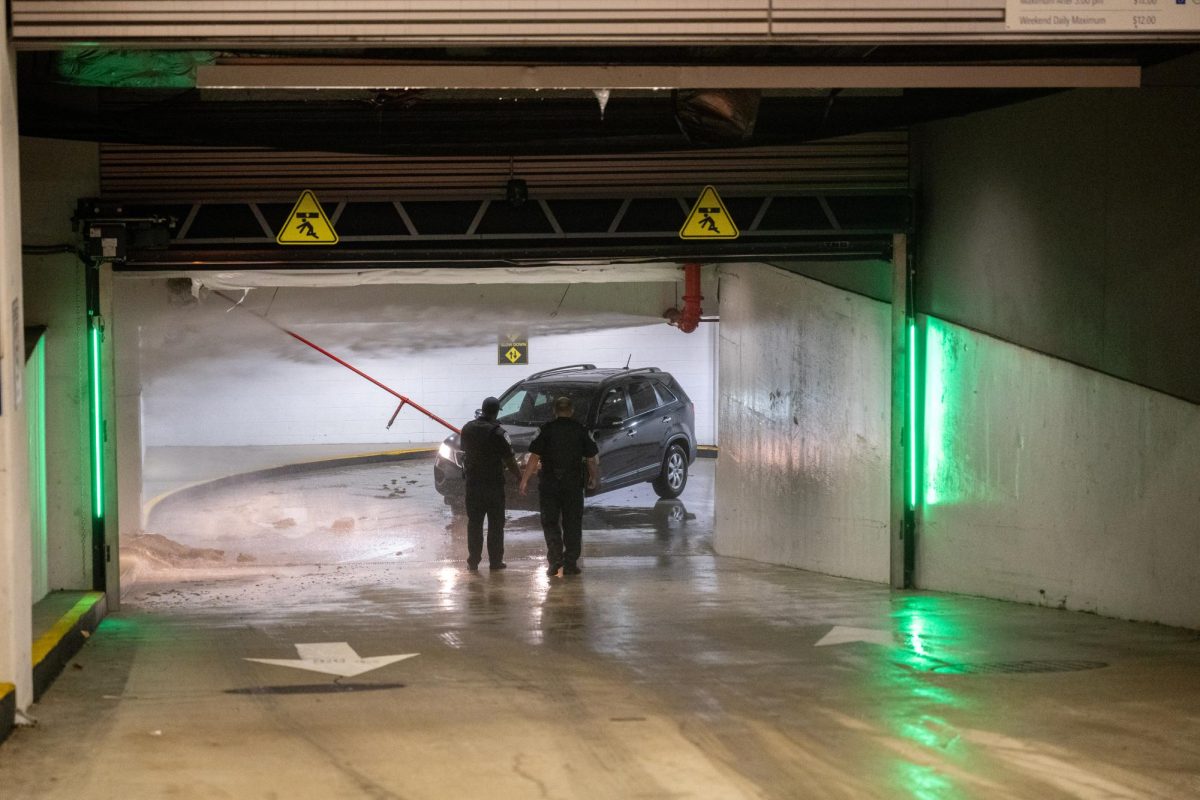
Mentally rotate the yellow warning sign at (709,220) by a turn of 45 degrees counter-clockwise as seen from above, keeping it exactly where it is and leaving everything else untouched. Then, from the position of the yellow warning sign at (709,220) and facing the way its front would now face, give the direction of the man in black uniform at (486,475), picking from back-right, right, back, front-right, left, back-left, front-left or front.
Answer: back

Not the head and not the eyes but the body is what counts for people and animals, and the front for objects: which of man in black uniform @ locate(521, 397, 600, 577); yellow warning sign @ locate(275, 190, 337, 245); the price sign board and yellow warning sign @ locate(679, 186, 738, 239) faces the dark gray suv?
the man in black uniform

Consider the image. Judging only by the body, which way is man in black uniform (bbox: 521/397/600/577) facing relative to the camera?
away from the camera

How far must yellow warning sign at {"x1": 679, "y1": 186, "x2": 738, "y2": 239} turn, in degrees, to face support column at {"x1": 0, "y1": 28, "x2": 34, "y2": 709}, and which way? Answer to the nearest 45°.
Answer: approximately 45° to its right

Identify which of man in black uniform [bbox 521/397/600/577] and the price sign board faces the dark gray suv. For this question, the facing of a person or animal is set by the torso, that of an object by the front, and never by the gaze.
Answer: the man in black uniform

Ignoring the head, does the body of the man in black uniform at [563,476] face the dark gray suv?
yes

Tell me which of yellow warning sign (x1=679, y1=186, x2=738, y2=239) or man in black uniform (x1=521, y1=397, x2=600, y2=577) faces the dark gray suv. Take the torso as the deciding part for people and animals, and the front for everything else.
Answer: the man in black uniform

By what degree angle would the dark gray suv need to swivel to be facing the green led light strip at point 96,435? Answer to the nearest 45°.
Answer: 0° — it already faces it

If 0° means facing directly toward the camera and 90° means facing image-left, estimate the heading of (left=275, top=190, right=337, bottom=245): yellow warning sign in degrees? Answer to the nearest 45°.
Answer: approximately 0°

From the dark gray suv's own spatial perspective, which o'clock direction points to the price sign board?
The price sign board is roughly at 10 o'clock from the dark gray suv.

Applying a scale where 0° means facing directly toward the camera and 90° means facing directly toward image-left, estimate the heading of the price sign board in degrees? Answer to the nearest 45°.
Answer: approximately 0°

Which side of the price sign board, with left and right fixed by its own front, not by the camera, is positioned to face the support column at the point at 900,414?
back

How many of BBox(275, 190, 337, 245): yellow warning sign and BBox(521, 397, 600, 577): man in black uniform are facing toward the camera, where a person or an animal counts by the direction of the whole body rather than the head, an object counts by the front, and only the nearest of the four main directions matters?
1

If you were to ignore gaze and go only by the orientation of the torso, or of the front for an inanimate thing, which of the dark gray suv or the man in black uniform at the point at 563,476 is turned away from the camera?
the man in black uniform

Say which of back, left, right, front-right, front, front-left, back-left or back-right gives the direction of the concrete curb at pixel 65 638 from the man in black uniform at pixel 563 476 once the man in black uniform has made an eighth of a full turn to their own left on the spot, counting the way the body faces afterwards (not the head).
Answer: left
